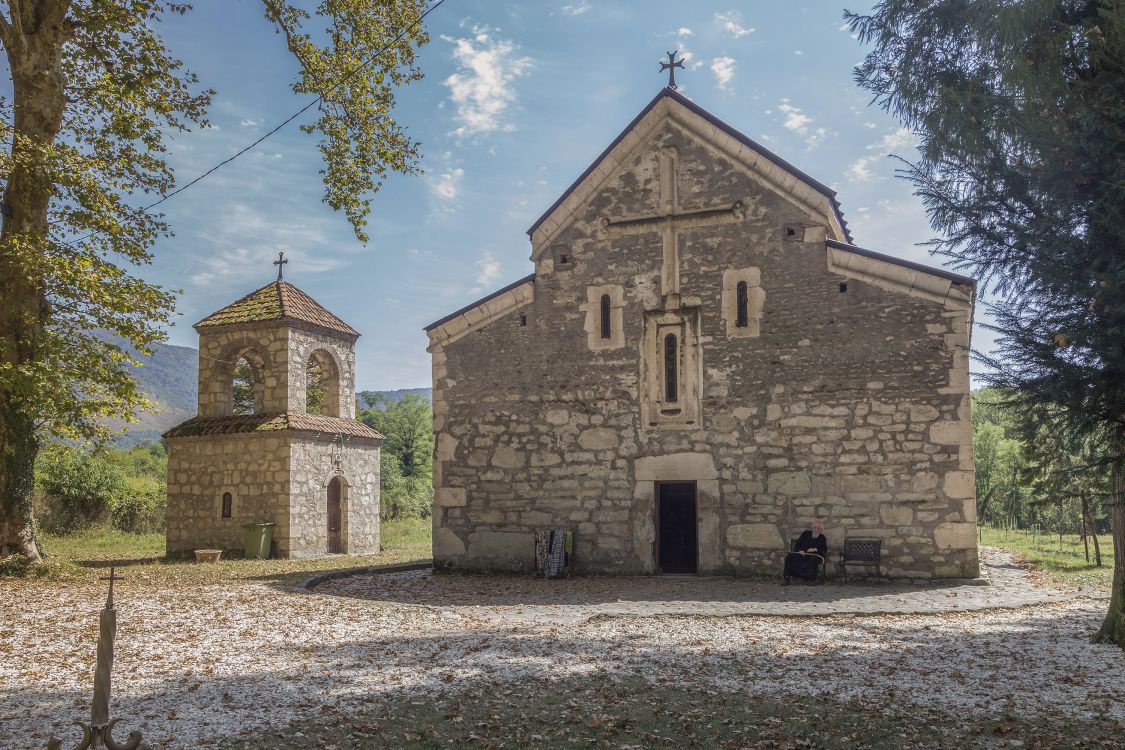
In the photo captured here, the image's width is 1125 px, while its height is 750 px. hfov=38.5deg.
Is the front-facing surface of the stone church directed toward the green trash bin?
no

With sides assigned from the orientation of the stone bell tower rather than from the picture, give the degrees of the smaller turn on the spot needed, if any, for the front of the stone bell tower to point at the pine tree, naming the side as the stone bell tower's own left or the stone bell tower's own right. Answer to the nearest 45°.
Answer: approximately 45° to the stone bell tower's own right

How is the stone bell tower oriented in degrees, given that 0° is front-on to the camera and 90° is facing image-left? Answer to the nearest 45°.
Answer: approximately 315°

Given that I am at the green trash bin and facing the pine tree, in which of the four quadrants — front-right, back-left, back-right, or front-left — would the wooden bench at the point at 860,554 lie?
front-left

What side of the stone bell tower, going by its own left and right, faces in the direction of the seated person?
front

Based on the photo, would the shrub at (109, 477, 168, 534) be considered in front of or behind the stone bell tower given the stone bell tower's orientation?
behind

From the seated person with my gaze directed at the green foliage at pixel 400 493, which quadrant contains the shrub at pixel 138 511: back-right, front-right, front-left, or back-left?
front-left

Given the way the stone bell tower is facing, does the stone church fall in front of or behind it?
in front

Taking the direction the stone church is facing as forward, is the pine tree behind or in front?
in front

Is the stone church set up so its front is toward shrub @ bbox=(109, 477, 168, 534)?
no

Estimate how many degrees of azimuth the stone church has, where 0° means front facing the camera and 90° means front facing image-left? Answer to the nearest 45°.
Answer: approximately 0°

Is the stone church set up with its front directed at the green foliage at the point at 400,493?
no

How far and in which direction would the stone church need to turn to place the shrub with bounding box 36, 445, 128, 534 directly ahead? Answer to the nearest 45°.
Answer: approximately 135° to its right

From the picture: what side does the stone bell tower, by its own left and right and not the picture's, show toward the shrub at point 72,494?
back

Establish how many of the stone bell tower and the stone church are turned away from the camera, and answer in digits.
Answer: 0
